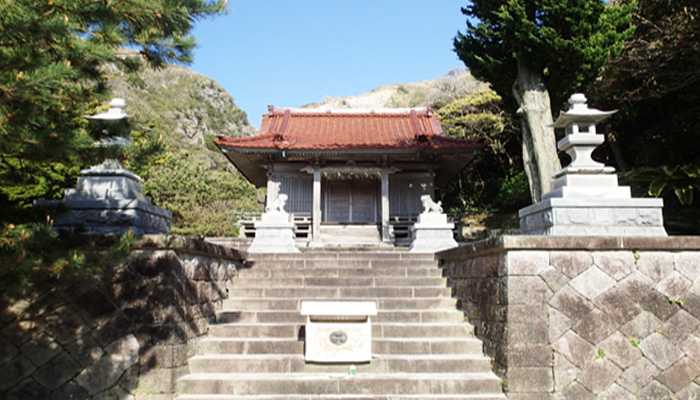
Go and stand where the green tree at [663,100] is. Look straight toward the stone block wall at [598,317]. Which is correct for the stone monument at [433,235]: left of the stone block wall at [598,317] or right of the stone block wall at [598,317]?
right

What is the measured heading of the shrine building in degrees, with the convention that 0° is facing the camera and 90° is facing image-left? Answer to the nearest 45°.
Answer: approximately 0°

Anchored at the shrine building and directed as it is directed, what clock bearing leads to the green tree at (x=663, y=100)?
The green tree is roughly at 10 o'clock from the shrine building.

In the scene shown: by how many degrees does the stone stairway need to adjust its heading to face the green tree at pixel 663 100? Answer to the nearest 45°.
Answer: approximately 135° to its left

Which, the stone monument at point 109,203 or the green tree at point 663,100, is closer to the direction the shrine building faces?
the stone monument

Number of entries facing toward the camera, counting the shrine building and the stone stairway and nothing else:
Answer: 2

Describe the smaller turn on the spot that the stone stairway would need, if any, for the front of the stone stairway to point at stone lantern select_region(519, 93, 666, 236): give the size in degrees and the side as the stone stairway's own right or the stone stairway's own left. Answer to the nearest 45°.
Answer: approximately 90° to the stone stairway's own left

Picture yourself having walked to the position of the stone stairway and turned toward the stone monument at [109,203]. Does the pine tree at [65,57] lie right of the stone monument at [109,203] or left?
left

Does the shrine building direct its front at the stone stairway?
yes

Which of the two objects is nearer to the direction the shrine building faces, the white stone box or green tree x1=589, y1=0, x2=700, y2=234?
the white stone box

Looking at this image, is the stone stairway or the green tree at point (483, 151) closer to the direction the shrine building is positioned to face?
the stone stairway

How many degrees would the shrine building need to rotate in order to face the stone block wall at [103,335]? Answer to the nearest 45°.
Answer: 0° — it already faces it

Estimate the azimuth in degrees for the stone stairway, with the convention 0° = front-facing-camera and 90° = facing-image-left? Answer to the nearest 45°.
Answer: approximately 0°
